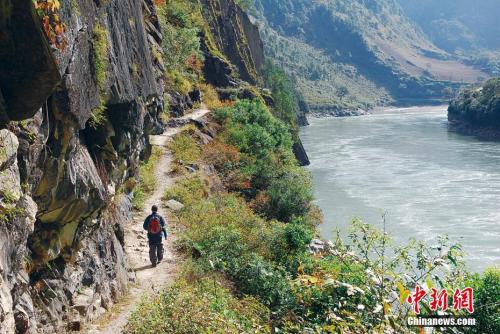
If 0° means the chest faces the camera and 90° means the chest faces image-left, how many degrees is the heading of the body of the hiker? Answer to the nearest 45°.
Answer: approximately 180°

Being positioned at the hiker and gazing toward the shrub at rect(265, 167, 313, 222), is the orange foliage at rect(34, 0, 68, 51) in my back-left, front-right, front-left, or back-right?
back-right

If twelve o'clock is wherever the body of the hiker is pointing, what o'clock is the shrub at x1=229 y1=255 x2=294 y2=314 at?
The shrub is roughly at 4 o'clock from the hiker.

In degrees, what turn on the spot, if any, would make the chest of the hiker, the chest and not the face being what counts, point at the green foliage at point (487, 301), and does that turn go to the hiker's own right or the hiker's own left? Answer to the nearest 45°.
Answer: approximately 135° to the hiker's own right

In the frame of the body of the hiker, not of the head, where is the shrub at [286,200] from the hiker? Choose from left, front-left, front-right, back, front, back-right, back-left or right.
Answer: front-right

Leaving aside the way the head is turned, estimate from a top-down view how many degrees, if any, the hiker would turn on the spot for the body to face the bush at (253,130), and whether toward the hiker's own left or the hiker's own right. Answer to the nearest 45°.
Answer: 0° — they already face it
